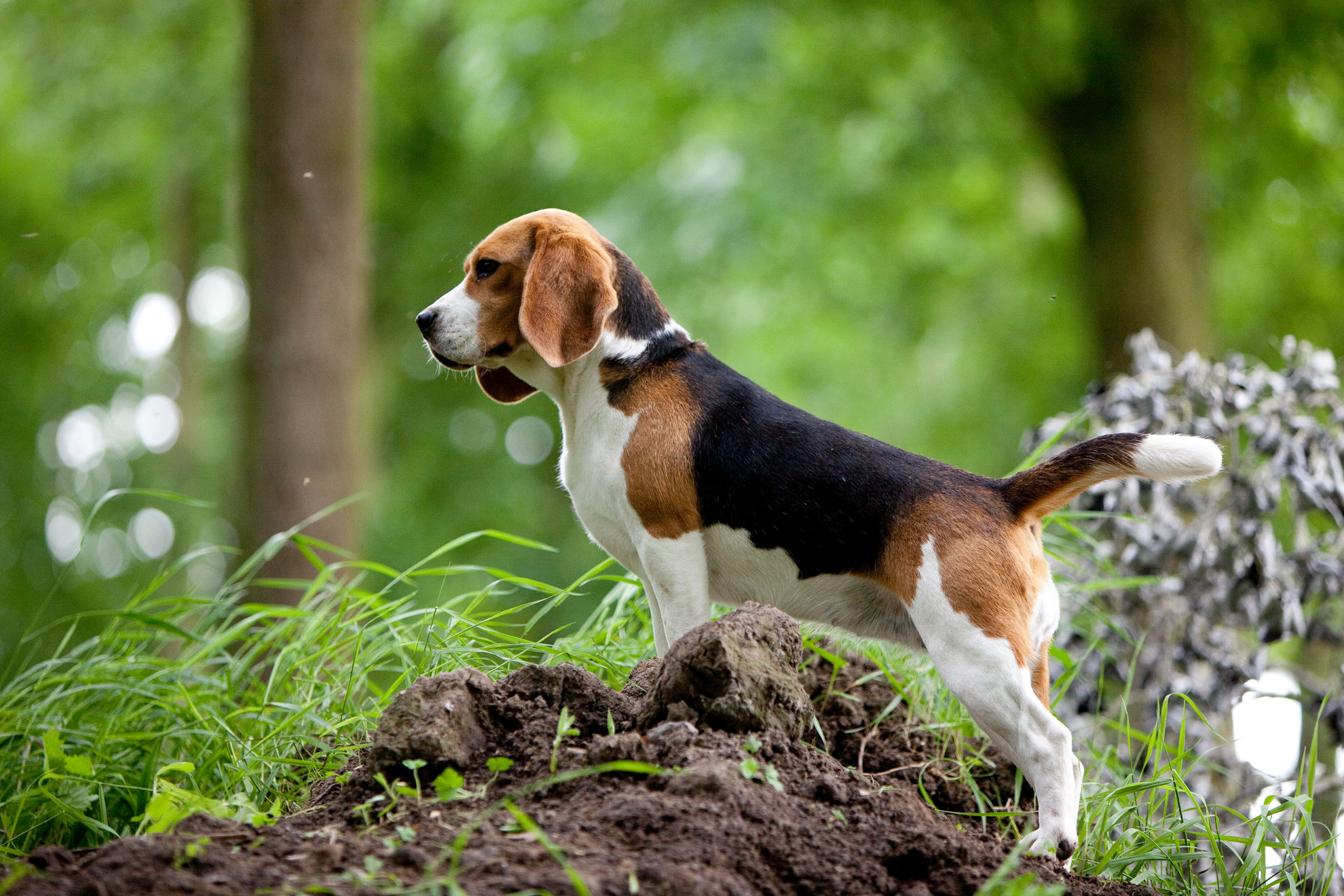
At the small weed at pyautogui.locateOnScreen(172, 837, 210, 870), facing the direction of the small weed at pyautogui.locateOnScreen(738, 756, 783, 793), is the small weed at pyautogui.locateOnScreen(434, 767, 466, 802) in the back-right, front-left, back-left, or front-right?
front-left

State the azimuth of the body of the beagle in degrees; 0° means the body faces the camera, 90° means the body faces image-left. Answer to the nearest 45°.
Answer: approximately 90°

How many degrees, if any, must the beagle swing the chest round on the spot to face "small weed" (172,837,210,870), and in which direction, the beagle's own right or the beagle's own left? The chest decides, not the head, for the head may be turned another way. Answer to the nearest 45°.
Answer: approximately 45° to the beagle's own left

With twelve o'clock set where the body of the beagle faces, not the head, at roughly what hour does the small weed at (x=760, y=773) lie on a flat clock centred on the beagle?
The small weed is roughly at 9 o'clock from the beagle.

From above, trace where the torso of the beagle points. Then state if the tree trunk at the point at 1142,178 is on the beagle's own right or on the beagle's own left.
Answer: on the beagle's own right
